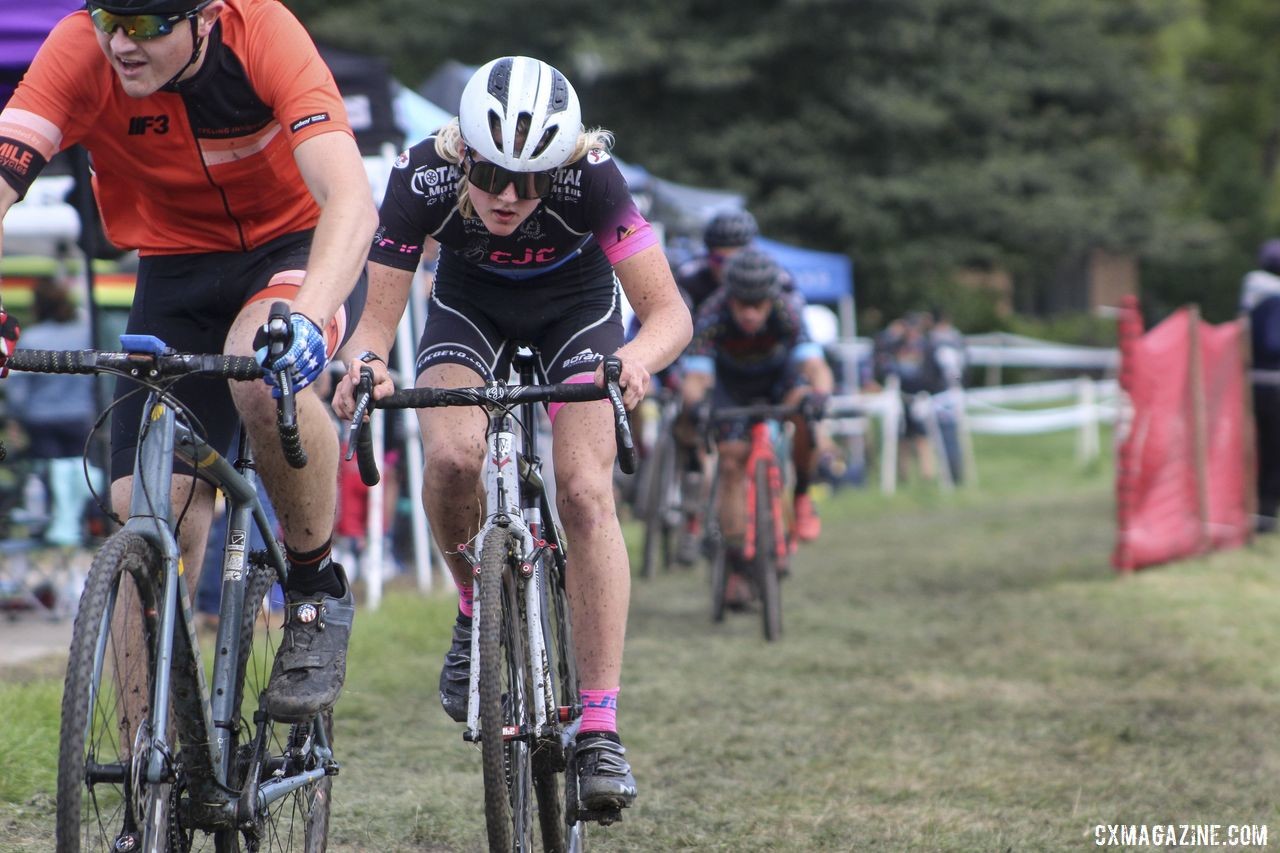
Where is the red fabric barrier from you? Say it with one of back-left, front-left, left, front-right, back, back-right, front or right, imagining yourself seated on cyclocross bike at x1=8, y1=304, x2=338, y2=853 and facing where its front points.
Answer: back

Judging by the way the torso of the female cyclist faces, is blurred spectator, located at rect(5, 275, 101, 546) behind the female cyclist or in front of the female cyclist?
behind

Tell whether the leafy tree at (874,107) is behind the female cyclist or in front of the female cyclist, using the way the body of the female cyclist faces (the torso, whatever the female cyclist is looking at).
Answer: behind

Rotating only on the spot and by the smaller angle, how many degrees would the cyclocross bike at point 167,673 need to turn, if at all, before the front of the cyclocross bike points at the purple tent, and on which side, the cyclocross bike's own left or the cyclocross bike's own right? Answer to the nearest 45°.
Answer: approximately 135° to the cyclocross bike's own right

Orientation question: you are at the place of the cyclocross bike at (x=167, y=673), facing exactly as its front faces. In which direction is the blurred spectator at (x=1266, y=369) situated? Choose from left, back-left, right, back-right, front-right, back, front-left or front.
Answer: back

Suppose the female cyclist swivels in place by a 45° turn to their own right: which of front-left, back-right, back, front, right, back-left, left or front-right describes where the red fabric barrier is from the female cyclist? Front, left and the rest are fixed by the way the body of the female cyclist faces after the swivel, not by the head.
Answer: back

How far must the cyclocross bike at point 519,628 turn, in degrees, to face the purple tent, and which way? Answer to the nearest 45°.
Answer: approximately 135° to its right

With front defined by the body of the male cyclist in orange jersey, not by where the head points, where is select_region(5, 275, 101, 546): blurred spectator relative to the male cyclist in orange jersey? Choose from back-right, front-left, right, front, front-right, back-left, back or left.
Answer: back-right

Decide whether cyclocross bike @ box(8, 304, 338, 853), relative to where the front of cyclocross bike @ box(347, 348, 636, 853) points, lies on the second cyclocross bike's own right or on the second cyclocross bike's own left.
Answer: on the second cyclocross bike's own right

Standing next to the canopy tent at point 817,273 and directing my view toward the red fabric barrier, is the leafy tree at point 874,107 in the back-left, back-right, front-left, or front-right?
back-left

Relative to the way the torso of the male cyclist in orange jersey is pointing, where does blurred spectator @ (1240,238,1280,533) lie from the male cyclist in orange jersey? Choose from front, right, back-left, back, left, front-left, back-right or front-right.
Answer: back
